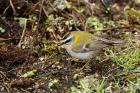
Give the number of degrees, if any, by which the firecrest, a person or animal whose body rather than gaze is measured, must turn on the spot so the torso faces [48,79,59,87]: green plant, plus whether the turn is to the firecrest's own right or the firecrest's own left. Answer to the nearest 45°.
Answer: approximately 45° to the firecrest's own left

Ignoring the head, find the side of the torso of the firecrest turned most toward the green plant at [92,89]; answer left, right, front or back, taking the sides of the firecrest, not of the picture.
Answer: left

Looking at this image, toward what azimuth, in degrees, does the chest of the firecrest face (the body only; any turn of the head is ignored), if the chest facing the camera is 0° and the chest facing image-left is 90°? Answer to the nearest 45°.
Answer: approximately 90°
